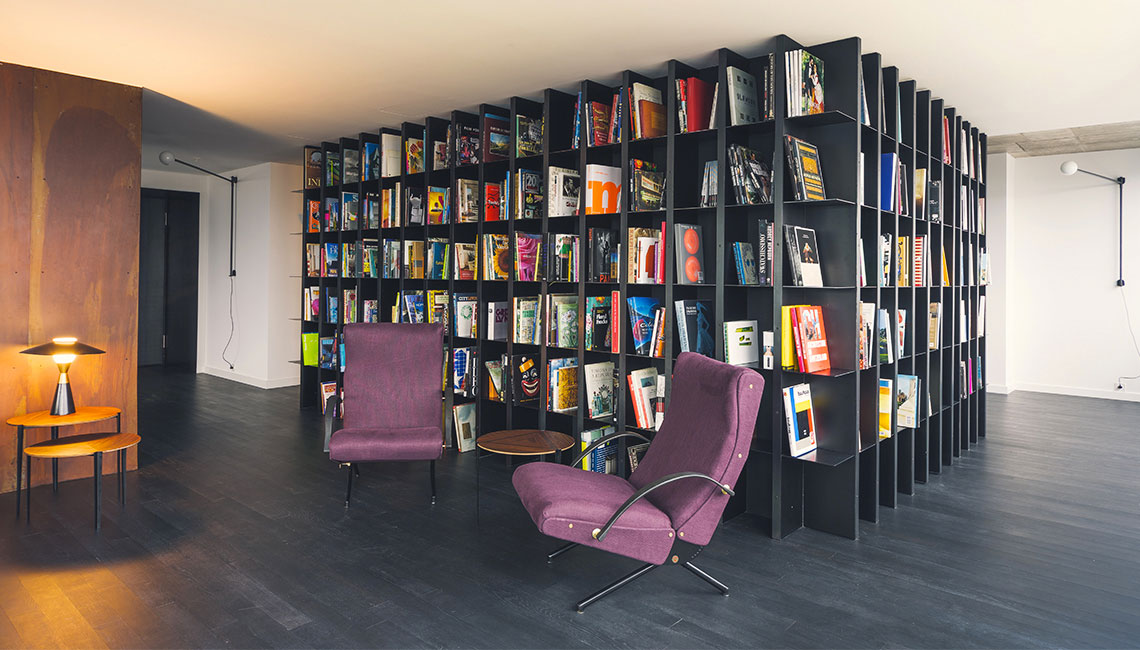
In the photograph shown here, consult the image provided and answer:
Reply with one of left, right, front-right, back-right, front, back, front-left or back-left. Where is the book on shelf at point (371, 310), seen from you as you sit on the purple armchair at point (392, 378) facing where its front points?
back

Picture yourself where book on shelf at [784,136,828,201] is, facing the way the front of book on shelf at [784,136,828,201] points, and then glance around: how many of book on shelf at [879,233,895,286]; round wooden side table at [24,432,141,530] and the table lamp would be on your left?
1

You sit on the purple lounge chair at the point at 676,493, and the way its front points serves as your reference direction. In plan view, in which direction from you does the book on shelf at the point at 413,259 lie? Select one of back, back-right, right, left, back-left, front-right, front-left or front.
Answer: right

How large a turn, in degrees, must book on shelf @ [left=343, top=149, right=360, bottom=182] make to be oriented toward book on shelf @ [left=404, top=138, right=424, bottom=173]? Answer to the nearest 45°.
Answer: approximately 45° to its left

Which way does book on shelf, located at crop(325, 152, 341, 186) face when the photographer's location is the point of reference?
facing the viewer

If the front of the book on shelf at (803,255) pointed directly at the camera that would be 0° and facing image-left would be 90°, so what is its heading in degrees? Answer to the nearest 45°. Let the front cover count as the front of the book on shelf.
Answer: approximately 315°

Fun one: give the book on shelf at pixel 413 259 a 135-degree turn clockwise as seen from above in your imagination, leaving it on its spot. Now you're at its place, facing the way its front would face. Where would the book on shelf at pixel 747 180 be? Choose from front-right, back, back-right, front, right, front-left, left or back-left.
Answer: back

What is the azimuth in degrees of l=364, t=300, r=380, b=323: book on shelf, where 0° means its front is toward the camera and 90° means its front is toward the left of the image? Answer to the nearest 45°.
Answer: approximately 0°

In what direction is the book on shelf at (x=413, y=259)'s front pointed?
toward the camera

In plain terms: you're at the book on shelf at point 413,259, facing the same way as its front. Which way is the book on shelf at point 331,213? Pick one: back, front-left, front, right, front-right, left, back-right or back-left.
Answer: back-right

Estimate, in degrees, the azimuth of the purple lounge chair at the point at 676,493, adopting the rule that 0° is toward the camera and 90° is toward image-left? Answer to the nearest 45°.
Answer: approximately 45°

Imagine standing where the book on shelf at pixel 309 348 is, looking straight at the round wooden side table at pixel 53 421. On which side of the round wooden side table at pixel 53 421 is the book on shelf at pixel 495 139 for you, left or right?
left
